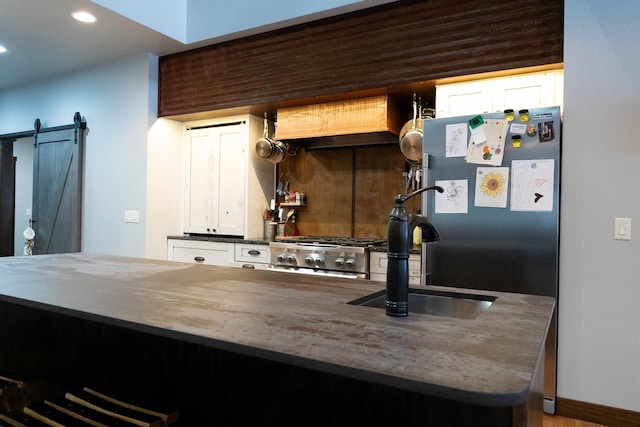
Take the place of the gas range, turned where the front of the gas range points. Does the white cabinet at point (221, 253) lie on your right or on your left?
on your right

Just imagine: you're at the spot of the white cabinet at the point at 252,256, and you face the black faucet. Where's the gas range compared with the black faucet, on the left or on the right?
left

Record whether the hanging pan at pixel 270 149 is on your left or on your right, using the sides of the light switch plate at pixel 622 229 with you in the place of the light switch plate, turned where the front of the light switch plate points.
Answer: on your right

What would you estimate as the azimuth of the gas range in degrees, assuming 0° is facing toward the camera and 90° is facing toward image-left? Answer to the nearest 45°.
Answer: approximately 45°

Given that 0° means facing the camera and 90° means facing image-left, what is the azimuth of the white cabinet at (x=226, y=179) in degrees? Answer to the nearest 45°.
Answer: approximately 45°

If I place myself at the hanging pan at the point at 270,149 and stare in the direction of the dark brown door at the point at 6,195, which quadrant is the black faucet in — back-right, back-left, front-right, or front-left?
back-left

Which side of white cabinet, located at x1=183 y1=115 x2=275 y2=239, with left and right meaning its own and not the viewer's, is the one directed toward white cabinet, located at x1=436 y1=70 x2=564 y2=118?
left

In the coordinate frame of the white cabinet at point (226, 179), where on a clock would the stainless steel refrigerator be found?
The stainless steel refrigerator is roughly at 9 o'clock from the white cabinet.
